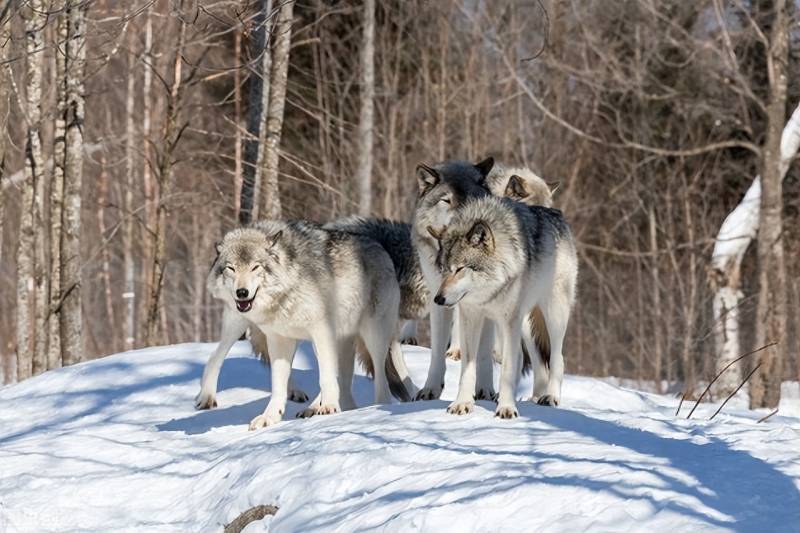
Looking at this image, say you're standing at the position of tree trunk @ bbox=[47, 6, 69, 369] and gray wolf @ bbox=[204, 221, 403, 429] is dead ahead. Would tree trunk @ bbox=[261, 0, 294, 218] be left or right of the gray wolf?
left

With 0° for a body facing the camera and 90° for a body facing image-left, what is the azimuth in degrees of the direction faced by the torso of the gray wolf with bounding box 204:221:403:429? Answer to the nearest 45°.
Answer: approximately 45°

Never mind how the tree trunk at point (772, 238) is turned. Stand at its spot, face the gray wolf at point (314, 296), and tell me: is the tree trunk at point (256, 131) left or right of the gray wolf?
right

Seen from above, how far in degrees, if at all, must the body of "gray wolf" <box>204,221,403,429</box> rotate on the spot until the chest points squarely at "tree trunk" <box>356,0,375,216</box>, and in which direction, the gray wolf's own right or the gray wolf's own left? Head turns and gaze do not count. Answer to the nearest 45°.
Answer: approximately 135° to the gray wolf's own right

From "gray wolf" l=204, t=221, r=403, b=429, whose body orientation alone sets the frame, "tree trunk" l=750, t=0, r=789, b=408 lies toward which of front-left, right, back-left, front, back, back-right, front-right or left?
back

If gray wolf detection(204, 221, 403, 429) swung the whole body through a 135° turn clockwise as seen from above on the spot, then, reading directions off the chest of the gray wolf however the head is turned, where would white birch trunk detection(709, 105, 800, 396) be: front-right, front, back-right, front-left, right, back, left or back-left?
front-right

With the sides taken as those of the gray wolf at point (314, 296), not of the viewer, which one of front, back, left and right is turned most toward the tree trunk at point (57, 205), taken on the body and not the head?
right

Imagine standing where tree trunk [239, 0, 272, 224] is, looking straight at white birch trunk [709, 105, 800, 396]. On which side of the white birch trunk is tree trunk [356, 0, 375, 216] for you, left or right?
left

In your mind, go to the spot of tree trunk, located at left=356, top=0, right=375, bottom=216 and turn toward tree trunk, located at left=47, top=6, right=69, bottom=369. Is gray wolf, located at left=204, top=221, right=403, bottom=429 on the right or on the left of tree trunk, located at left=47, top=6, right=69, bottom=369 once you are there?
left

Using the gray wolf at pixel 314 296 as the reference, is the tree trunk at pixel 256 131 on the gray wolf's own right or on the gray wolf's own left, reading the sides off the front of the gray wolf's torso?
on the gray wolf's own right

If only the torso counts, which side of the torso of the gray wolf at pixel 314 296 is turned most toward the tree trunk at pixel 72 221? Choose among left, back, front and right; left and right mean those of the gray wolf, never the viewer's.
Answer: right
